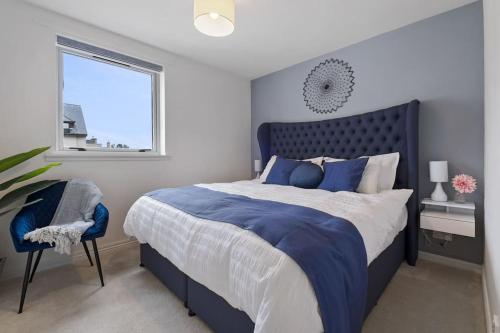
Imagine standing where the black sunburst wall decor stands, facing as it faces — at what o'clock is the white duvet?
The white duvet is roughly at 11 o'clock from the black sunburst wall decor.

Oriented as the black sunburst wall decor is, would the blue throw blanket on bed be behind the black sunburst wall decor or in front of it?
in front

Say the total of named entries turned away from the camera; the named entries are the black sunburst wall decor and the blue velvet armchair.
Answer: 0

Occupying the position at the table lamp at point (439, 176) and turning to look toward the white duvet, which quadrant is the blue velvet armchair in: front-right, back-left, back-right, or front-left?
front-right

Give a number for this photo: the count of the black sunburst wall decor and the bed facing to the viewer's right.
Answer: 0

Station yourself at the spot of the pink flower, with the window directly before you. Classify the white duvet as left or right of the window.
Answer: left

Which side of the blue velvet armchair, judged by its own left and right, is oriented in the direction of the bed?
left

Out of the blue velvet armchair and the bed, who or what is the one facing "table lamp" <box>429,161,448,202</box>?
the blue velvet armchair

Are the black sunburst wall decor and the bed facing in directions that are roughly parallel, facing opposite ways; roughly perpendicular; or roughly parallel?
roughly parallel

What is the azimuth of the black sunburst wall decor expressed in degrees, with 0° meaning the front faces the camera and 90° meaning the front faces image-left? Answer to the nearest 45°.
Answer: approximately 45°

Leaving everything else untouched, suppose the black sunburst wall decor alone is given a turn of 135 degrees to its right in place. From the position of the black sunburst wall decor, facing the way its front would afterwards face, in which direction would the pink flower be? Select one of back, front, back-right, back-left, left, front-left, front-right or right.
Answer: back-right

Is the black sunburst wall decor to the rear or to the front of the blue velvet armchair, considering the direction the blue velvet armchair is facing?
to the front
